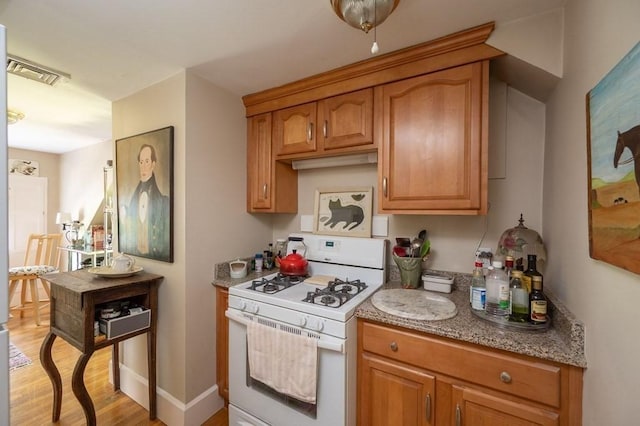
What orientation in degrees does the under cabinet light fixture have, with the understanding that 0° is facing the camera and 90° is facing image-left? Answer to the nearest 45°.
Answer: approximately 45°

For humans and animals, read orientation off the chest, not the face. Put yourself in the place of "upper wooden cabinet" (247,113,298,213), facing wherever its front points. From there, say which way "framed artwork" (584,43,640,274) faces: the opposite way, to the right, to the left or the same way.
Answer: to the right

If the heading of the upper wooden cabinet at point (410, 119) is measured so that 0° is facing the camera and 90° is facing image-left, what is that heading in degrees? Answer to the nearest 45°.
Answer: approximately 45°

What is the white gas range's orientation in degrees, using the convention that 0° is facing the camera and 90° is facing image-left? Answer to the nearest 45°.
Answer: approximately 45°

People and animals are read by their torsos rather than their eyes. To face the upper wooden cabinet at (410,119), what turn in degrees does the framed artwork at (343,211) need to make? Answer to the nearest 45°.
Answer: approximately 90° to its left

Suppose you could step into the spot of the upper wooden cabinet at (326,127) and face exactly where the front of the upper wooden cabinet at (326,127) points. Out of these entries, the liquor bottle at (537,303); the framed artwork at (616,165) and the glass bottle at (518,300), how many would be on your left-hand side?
3

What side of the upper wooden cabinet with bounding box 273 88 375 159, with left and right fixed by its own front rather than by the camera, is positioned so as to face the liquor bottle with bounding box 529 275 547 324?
left

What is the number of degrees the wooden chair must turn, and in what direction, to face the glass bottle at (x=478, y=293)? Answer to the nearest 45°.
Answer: approximately 45° to its left

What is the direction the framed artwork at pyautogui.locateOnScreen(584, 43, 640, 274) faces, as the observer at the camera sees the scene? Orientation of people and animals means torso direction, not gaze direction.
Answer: facing to the left of the viewer

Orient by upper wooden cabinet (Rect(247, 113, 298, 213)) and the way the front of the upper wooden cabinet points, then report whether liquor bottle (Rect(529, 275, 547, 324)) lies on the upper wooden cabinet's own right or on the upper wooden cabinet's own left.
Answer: on the upper wooden cabinet's own left

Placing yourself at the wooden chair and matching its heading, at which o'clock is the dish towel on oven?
The dish towel on oven is roughly at 10 o'clock from the wooden chair.

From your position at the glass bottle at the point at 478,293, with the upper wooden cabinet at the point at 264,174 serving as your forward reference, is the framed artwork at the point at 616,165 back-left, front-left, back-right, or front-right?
back-left

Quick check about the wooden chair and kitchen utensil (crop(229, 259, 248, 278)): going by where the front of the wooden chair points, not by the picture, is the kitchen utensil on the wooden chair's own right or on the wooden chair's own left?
on the wooden chair's own left
